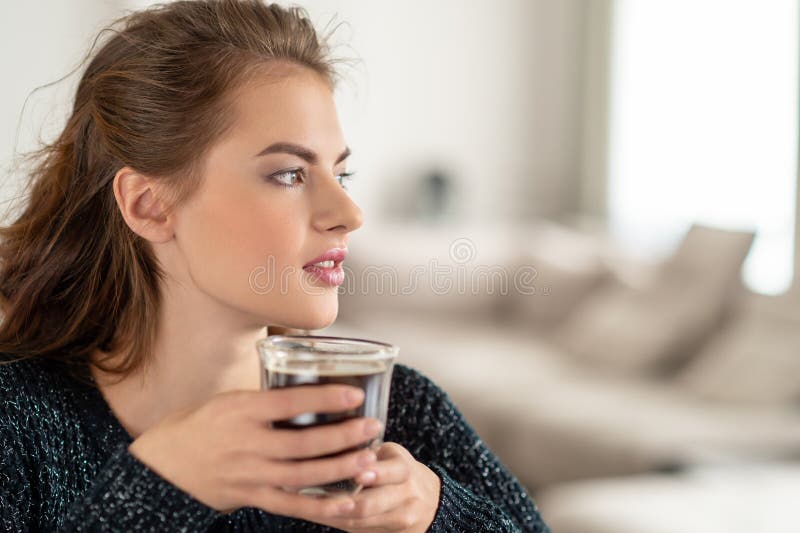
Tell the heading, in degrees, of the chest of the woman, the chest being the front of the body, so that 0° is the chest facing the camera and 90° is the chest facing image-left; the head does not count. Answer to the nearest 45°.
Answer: approximately 315°

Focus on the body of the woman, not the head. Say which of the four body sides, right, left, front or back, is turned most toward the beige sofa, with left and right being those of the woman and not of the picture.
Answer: left
